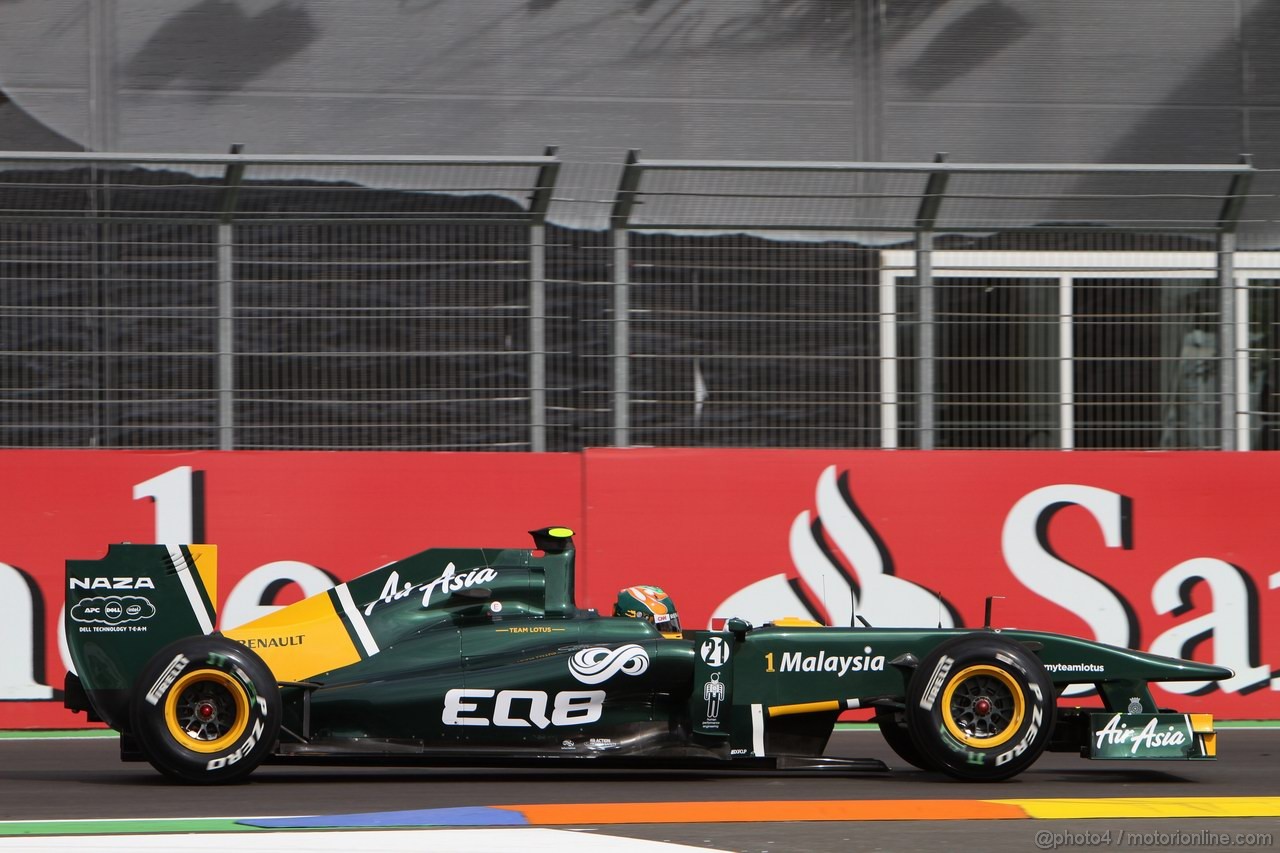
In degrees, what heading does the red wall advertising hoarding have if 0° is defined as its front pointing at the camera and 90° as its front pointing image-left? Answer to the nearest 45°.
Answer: approximately 0°

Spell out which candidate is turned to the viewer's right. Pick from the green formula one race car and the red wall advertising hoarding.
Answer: the green formula one race car

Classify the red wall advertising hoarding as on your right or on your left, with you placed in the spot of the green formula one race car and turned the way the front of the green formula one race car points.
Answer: on your left

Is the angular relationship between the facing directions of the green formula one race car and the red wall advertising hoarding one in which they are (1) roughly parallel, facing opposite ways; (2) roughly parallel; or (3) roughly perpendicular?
roughly perpendicular

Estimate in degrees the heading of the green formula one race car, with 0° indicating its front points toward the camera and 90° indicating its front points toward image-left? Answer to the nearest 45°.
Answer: approximately 270°

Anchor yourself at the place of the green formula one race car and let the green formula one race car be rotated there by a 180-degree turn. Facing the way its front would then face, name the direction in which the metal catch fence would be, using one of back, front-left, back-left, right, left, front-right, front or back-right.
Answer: right

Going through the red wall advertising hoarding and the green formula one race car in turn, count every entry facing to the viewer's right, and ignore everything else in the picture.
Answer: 1
